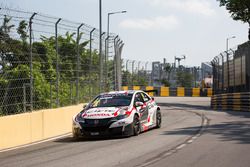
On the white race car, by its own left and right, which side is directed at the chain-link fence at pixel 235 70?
back

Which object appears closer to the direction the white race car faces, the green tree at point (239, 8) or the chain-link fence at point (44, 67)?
the chain-link fence

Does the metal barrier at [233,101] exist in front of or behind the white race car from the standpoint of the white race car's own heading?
behind

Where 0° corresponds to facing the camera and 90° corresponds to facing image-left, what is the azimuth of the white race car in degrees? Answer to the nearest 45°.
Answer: approximately 45°

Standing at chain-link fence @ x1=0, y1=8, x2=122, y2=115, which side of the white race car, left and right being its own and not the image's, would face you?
right

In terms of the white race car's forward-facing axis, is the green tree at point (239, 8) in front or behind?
behind
